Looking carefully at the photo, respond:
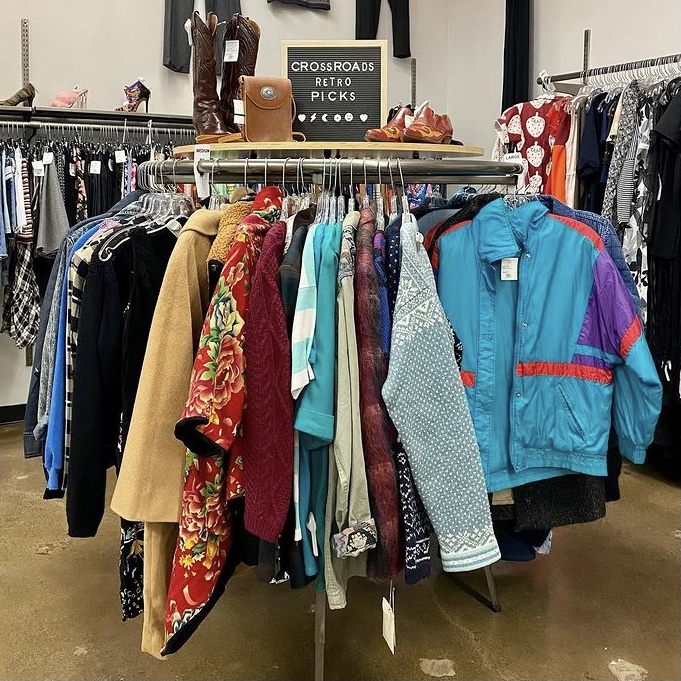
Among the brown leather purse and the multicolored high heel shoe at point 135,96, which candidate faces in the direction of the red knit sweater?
the brown leather purse

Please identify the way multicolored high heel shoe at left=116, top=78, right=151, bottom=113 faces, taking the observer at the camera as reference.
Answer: facing to the left of the viewer

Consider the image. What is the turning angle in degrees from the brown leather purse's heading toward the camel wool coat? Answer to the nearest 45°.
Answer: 0° — it already faces it

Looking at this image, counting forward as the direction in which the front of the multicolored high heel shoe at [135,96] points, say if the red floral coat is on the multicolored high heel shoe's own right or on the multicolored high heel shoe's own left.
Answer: on the multicolored high heel shoe's own left

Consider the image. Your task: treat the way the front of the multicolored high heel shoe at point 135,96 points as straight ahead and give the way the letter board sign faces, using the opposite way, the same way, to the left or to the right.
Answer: to the left

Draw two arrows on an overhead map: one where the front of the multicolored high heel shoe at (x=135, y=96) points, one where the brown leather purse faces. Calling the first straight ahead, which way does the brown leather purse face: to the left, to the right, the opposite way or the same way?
to the left

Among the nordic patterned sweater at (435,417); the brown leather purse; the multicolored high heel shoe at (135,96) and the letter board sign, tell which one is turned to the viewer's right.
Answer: the nordic patterned sweater
